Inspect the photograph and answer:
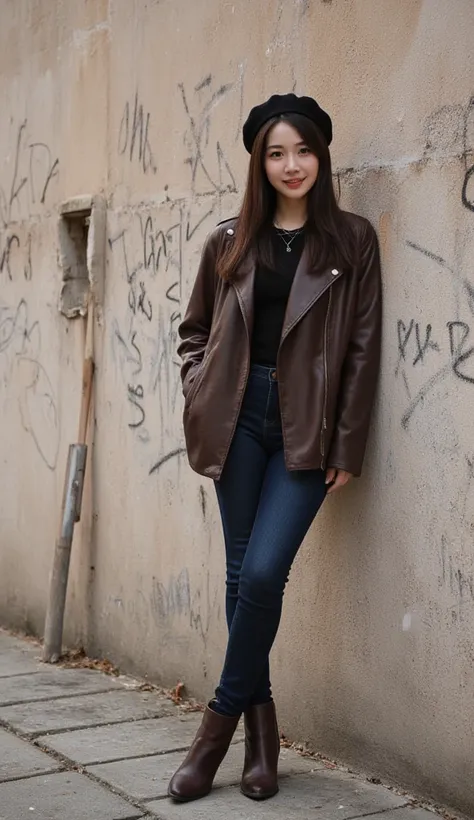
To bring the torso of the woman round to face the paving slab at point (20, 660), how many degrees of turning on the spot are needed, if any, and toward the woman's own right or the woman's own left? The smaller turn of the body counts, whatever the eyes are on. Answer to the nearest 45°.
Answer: approximately 135° to the woman's own right

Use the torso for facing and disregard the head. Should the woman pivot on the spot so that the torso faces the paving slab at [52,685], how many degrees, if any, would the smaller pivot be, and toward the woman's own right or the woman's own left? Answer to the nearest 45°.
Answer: approximately 135° to the woman's own right

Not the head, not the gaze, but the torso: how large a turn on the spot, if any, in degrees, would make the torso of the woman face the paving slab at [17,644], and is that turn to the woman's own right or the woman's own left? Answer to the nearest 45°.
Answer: approximately 135° to the woman's own right

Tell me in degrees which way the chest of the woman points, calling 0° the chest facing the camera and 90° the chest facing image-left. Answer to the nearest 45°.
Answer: approximately 0°

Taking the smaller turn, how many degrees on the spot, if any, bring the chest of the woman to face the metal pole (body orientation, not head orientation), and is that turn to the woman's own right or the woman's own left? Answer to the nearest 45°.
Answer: approximately 135° to the woman's own right
